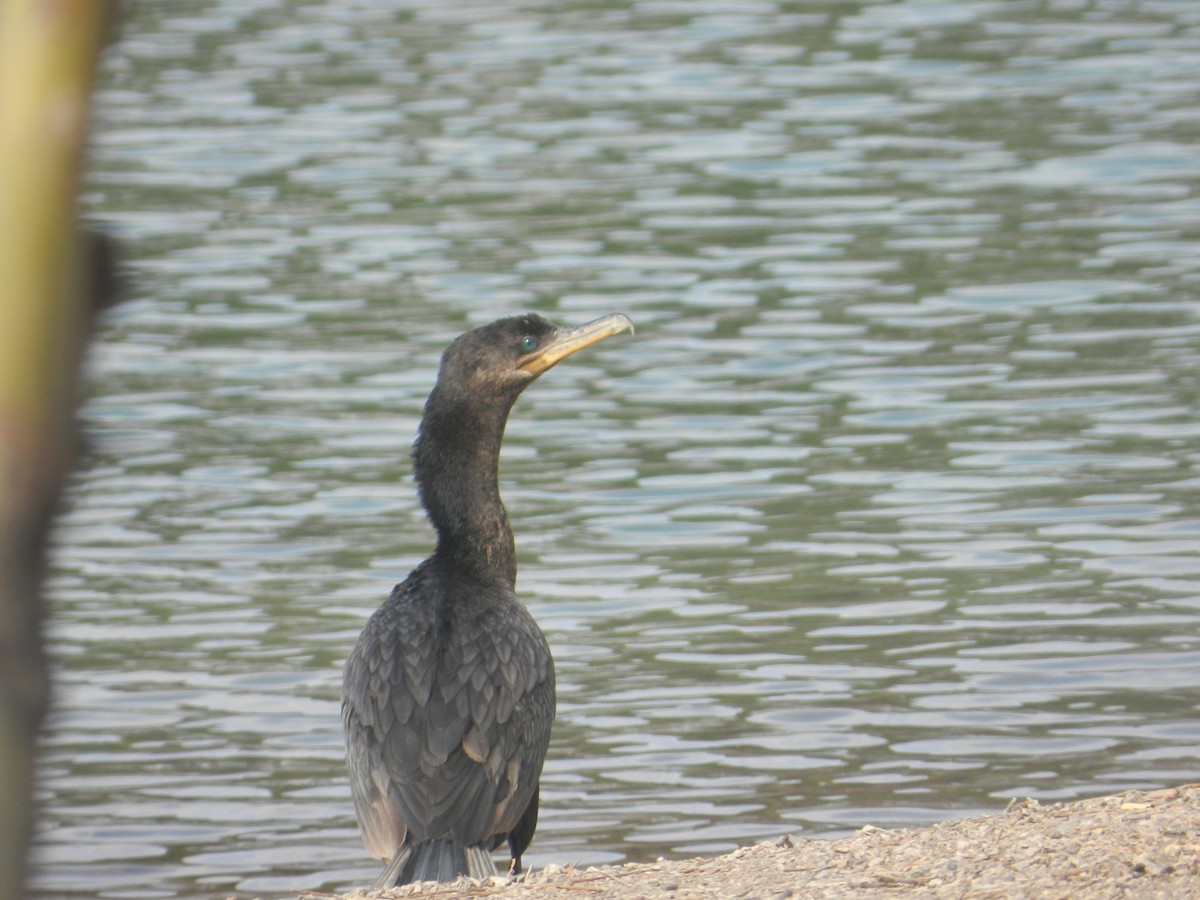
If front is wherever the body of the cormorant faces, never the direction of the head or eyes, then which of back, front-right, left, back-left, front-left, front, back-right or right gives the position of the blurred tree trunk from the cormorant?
back

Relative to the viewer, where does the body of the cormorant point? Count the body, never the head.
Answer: away from the camera
